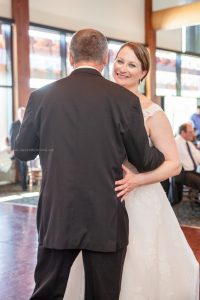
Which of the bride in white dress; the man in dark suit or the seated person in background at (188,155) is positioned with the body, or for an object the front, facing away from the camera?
the man in dark suit

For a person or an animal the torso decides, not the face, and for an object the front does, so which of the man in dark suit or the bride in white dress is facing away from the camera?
the man in dark suit

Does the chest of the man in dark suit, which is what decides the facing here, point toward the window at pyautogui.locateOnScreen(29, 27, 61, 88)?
yes

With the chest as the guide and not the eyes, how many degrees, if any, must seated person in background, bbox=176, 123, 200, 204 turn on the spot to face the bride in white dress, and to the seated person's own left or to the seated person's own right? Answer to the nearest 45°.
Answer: approximately 45° to the seated person's own right

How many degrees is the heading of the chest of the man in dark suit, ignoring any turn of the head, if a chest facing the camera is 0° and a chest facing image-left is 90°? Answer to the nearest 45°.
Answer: approximately 180°

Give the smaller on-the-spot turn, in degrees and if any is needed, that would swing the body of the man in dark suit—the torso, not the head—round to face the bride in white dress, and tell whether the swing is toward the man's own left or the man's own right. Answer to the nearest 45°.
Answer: approximately 45° to the man's own right

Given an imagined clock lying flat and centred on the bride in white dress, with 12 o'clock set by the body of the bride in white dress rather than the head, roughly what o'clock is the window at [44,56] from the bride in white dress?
The window is roughly at 4 o'clock from the bride in white dress.

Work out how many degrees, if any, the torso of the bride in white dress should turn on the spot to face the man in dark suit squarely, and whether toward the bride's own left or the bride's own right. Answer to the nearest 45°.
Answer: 0° — they already face them

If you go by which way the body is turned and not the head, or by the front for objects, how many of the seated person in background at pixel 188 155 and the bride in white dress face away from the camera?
0

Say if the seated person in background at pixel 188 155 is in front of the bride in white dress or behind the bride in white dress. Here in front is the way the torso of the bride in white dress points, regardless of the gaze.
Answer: behind

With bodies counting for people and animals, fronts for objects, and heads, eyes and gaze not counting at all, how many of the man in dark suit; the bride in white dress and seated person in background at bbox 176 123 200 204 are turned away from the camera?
1

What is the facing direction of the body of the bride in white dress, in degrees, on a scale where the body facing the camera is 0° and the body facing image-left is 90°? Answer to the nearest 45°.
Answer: approximately 45°
